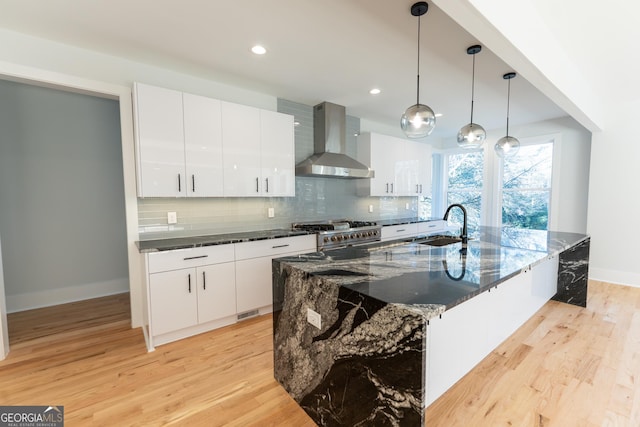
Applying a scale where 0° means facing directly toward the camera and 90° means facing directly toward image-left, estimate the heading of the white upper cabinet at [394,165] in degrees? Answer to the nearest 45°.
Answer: approximately 315°

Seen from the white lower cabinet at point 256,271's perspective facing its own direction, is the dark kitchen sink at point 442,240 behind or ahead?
ahead

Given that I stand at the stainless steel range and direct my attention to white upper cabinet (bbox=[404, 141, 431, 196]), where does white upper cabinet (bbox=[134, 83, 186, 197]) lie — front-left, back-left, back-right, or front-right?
back-left

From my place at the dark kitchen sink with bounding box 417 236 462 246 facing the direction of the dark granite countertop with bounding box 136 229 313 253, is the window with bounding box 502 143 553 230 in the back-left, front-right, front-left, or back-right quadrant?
back-right

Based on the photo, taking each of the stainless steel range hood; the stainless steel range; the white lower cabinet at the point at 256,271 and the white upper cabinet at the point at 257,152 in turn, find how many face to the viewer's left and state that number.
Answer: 0

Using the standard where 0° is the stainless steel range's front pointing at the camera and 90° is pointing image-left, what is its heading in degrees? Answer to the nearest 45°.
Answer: approximately 315°

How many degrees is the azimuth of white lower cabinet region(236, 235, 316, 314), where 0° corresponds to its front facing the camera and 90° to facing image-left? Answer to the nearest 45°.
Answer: approximately 315°

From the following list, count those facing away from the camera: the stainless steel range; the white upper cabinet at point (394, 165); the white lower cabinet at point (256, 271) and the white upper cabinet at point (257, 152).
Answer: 0

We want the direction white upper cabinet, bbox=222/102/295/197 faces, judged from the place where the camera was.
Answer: facing the viewer and to the right of the viewer

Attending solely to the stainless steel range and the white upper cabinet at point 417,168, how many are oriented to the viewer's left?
0

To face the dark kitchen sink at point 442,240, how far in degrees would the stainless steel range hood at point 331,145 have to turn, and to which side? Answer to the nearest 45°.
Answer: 0° — it already faces it

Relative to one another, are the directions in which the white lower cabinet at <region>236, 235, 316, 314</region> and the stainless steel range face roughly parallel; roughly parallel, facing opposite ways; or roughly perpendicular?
roughly parallel

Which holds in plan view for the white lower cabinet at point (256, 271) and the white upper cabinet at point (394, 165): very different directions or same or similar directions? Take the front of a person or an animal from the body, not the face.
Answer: same or similar directions

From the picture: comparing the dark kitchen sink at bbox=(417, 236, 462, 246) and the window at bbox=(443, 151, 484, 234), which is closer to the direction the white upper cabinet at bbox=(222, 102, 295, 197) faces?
the dark kitchen sink

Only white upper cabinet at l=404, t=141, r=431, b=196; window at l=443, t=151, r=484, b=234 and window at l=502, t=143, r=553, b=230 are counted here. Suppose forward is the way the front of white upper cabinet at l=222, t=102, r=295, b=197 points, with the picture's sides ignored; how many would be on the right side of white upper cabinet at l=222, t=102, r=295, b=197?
0

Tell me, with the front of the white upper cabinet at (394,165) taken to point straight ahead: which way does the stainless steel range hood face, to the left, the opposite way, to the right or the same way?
the same way
